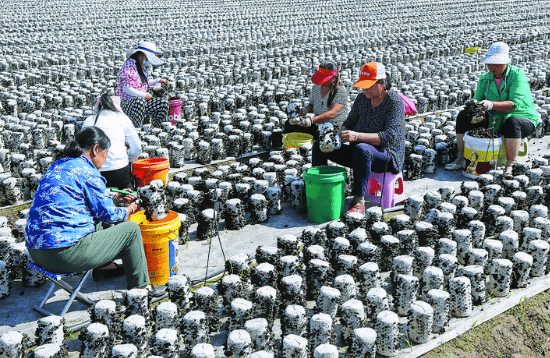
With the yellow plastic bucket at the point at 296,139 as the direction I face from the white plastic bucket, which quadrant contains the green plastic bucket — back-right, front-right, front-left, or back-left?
front-left

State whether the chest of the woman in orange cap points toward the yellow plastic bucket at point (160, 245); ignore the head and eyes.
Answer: yes

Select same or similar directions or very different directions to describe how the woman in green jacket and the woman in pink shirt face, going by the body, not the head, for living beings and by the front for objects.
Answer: very different directions

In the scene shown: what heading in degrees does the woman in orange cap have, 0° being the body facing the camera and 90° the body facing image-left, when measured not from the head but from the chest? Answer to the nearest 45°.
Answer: approximately 45°

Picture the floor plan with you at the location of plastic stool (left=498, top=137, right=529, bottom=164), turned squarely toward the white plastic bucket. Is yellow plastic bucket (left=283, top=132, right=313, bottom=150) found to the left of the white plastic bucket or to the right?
right

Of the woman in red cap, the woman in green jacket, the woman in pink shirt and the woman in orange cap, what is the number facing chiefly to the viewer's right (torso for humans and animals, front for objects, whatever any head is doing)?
1

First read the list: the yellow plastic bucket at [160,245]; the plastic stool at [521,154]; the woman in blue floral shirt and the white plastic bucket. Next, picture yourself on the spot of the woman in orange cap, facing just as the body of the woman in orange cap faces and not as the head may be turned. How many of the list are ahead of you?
2

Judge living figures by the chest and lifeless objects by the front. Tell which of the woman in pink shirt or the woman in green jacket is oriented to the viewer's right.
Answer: the woman in pink shirt

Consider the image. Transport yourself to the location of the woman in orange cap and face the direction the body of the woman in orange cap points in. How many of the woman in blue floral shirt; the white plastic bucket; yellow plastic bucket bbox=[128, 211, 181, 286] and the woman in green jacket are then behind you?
2

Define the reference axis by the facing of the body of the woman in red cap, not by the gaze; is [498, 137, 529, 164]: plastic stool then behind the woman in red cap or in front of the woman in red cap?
behind

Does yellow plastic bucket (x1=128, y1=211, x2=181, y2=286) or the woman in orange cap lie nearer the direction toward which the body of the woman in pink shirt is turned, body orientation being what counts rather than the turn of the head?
the woman in orange cap

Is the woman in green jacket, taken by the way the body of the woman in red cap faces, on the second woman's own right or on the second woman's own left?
on the second woman's own left

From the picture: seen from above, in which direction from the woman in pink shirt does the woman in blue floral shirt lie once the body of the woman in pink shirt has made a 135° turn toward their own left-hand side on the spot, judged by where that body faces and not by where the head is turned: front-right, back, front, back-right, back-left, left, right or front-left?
back-left

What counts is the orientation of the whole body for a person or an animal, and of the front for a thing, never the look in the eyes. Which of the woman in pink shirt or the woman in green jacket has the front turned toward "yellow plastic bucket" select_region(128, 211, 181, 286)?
the woman in green jacket

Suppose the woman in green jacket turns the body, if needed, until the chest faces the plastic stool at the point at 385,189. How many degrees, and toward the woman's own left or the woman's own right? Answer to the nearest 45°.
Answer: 0° — they already face it

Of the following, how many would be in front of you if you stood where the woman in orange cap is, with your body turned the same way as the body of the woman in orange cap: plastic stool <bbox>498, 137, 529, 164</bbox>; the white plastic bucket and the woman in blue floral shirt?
1

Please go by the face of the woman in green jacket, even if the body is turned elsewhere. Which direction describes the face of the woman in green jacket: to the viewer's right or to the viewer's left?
to the viewer's left

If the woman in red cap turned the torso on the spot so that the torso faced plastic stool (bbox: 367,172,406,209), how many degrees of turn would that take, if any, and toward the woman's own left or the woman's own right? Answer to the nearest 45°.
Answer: approximately 90° to the woman's own left

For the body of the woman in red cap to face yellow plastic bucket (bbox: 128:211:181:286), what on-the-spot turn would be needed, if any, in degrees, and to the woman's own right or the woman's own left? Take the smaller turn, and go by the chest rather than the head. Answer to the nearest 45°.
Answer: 0° — they already face it

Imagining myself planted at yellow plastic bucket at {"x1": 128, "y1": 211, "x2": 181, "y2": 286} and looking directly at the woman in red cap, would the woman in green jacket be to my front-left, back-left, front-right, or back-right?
front-right
